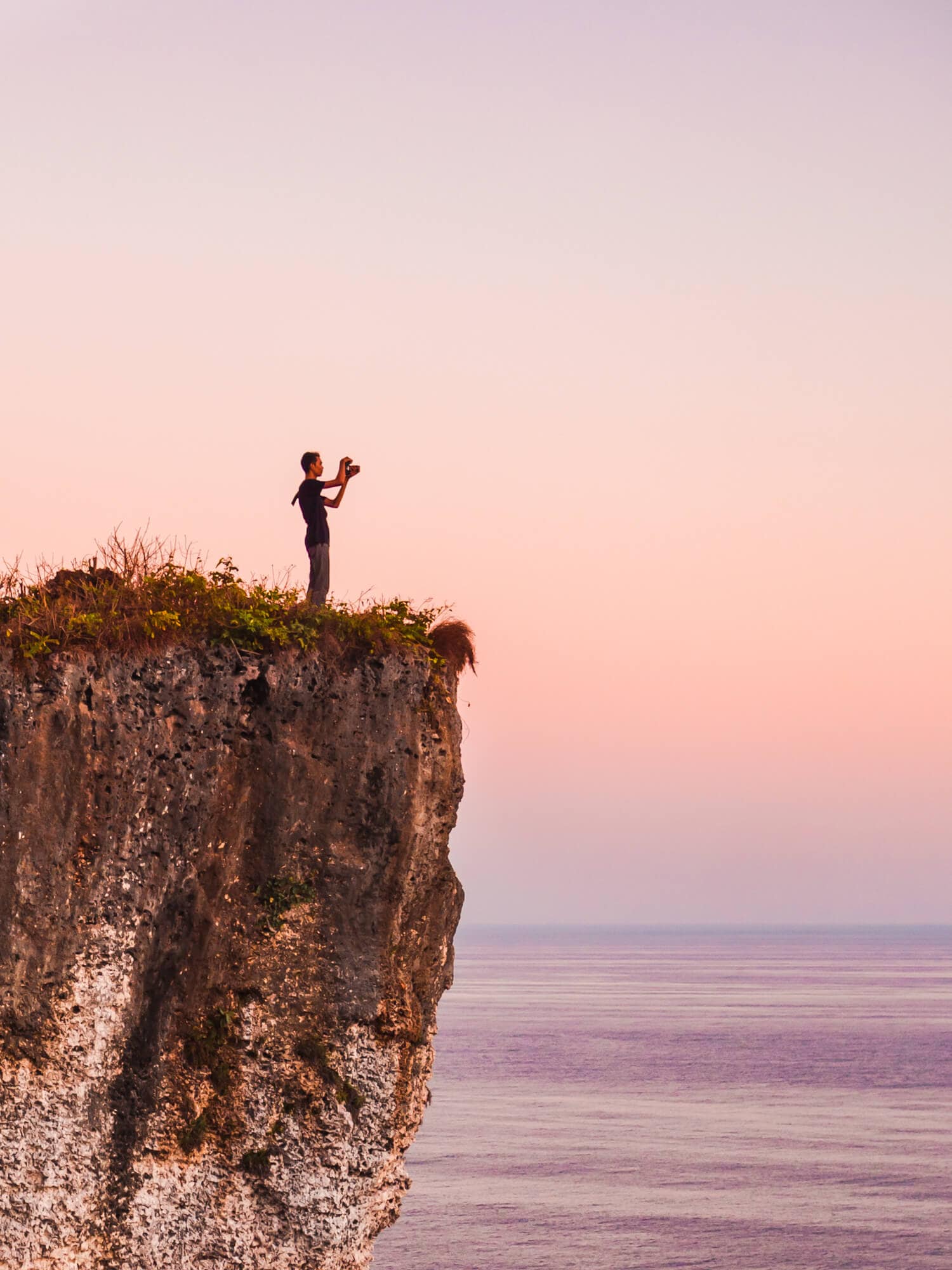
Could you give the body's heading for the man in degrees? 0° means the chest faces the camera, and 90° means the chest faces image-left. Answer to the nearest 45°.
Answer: approximately 270°

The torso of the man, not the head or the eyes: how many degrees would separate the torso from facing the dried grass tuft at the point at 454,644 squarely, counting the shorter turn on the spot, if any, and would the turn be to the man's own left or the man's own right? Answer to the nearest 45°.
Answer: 0° — they already face it

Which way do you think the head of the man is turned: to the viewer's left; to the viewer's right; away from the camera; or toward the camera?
to the viewer's right
